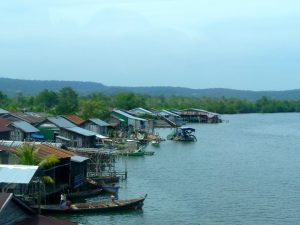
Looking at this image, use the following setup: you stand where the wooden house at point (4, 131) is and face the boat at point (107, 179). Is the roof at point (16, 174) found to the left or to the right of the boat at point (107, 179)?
right

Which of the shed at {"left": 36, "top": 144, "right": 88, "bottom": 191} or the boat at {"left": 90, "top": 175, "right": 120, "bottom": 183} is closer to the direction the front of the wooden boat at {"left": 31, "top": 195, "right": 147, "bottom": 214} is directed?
the boat

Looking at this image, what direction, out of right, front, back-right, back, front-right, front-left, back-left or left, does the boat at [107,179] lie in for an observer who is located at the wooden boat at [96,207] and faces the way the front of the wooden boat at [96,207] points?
left

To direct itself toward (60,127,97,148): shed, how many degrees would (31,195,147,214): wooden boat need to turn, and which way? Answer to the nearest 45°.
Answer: approximately 90° to its left

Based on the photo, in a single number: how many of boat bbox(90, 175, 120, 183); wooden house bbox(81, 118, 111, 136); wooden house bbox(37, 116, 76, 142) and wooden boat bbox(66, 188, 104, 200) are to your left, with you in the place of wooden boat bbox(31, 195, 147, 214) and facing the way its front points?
4

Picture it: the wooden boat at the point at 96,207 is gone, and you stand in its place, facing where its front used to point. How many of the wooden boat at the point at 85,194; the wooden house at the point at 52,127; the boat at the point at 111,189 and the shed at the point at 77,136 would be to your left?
4

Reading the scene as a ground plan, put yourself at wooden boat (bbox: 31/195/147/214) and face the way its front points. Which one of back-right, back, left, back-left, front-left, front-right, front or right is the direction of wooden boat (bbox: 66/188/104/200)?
left

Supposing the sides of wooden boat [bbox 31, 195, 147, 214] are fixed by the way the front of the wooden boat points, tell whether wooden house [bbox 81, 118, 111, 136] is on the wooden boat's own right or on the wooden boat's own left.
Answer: on the wooden boat's own left

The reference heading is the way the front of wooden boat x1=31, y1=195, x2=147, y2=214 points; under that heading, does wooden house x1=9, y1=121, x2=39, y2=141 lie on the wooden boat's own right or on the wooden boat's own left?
on the wooden boat's own left

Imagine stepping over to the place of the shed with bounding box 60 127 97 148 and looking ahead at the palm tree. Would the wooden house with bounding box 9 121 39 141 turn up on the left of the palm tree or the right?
right

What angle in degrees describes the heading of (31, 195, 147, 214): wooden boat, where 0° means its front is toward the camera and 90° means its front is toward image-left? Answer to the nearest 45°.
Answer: approximately 270°

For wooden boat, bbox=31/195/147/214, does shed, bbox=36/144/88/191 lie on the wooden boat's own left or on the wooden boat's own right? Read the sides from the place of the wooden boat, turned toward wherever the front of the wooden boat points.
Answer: on the wooden boat's own left

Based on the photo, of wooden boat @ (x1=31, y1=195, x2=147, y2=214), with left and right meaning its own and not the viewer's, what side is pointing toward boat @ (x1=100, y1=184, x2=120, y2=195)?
left
